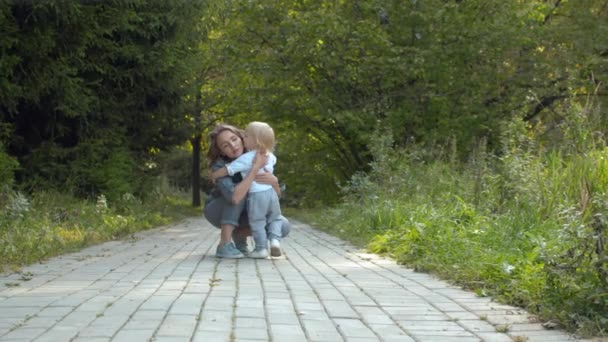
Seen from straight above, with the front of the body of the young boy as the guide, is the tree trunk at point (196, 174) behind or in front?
in front

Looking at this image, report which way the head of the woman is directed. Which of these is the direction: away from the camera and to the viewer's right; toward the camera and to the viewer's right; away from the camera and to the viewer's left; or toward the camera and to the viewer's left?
toward the camera and to the viewer's right

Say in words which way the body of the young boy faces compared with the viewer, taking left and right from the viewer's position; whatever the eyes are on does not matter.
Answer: facing away from the viewer and to the left of the viewer
